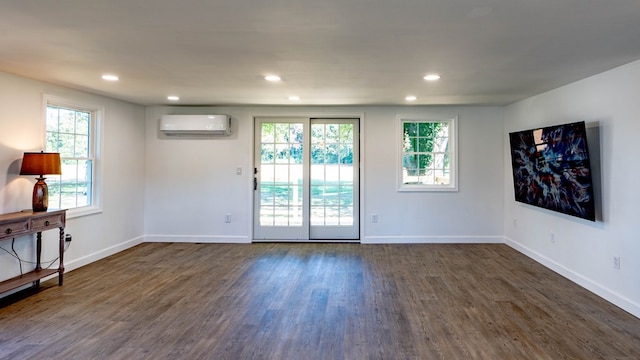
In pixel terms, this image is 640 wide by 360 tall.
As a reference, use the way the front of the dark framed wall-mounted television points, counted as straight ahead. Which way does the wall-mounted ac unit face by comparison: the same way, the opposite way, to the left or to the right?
to the left

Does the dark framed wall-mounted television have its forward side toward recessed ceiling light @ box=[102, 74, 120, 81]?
yes

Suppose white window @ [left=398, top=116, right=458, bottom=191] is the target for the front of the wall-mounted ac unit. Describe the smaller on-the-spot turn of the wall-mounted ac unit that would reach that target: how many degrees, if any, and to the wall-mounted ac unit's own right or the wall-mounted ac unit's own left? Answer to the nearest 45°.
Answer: approximately 90° to the wall-mounted ac unit's own left

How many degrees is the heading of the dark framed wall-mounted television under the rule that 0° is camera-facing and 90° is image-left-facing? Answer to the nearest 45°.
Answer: approximately 45°

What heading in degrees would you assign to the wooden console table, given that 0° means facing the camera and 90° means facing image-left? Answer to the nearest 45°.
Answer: approximately 315°
